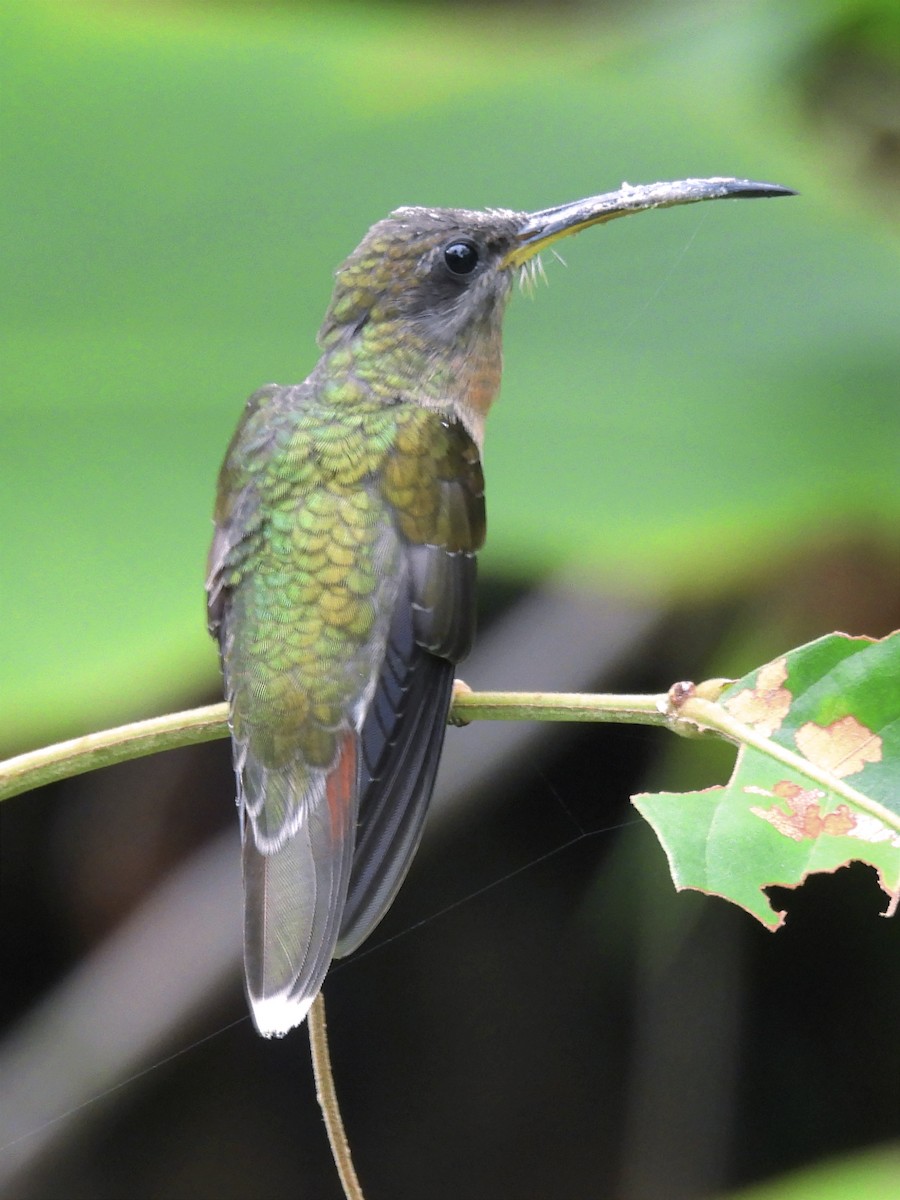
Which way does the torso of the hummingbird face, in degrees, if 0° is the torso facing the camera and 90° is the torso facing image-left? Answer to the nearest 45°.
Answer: approximately 225°
